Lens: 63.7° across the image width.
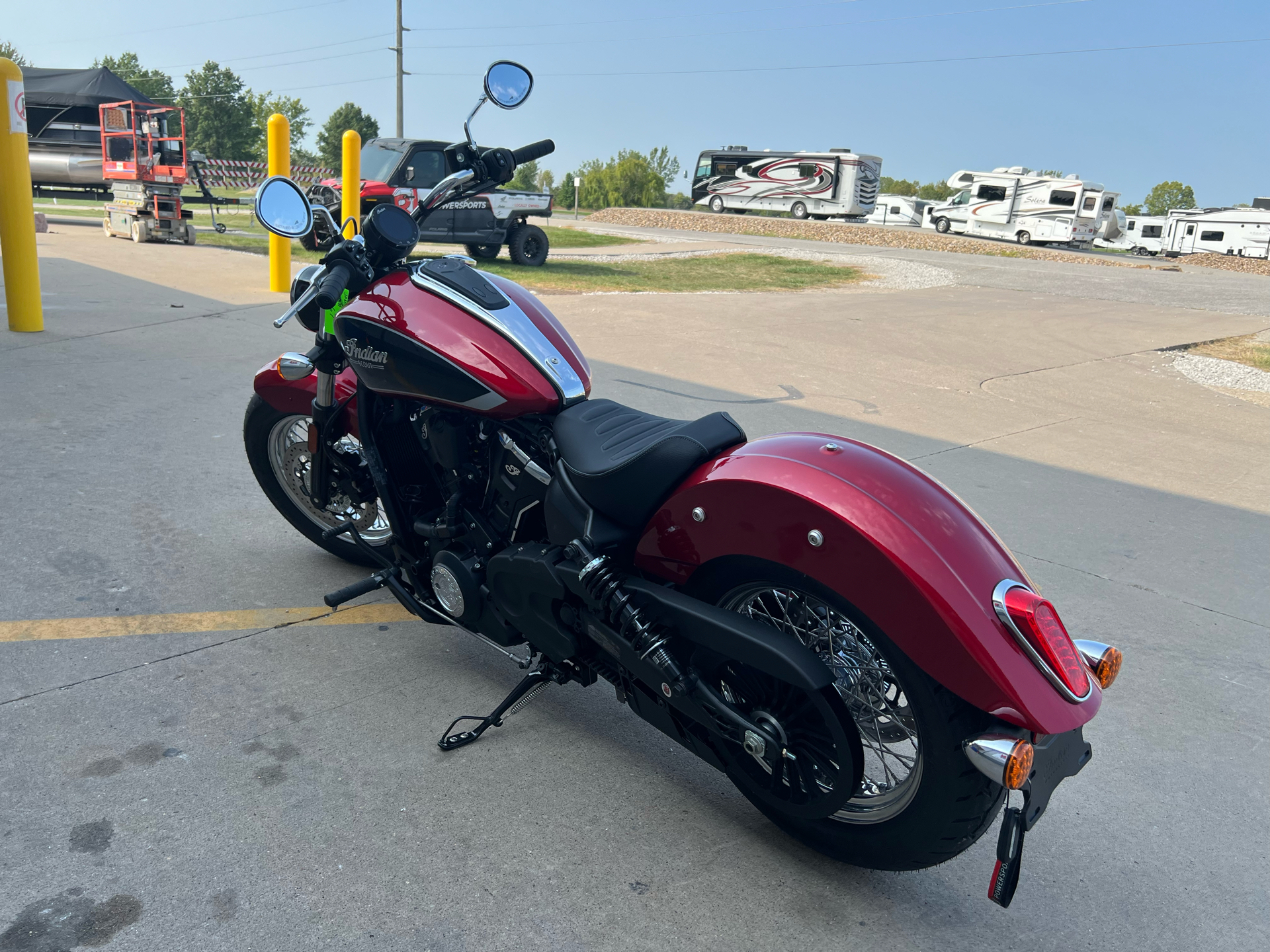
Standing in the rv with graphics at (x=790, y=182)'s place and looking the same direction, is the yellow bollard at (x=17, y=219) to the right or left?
on its left

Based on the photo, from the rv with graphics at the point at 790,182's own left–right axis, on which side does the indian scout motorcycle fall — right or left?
on its left

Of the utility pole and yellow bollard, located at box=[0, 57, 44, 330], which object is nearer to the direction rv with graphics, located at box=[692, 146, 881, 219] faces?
the utility pole

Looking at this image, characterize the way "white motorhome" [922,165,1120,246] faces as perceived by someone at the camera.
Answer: facing away from the viewer and to the left of the viewer

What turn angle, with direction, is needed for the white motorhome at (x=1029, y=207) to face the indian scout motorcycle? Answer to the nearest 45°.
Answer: approximately 135° to its left

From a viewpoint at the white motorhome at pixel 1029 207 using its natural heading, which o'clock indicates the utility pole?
The utility pole is roughly at 10 o'clock from the white motorhome.

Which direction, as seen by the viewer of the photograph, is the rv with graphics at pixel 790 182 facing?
facing away from the viewer and to the left of the viewer

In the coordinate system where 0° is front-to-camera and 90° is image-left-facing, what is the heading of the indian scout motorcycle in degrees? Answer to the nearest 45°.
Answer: approximately 135°
